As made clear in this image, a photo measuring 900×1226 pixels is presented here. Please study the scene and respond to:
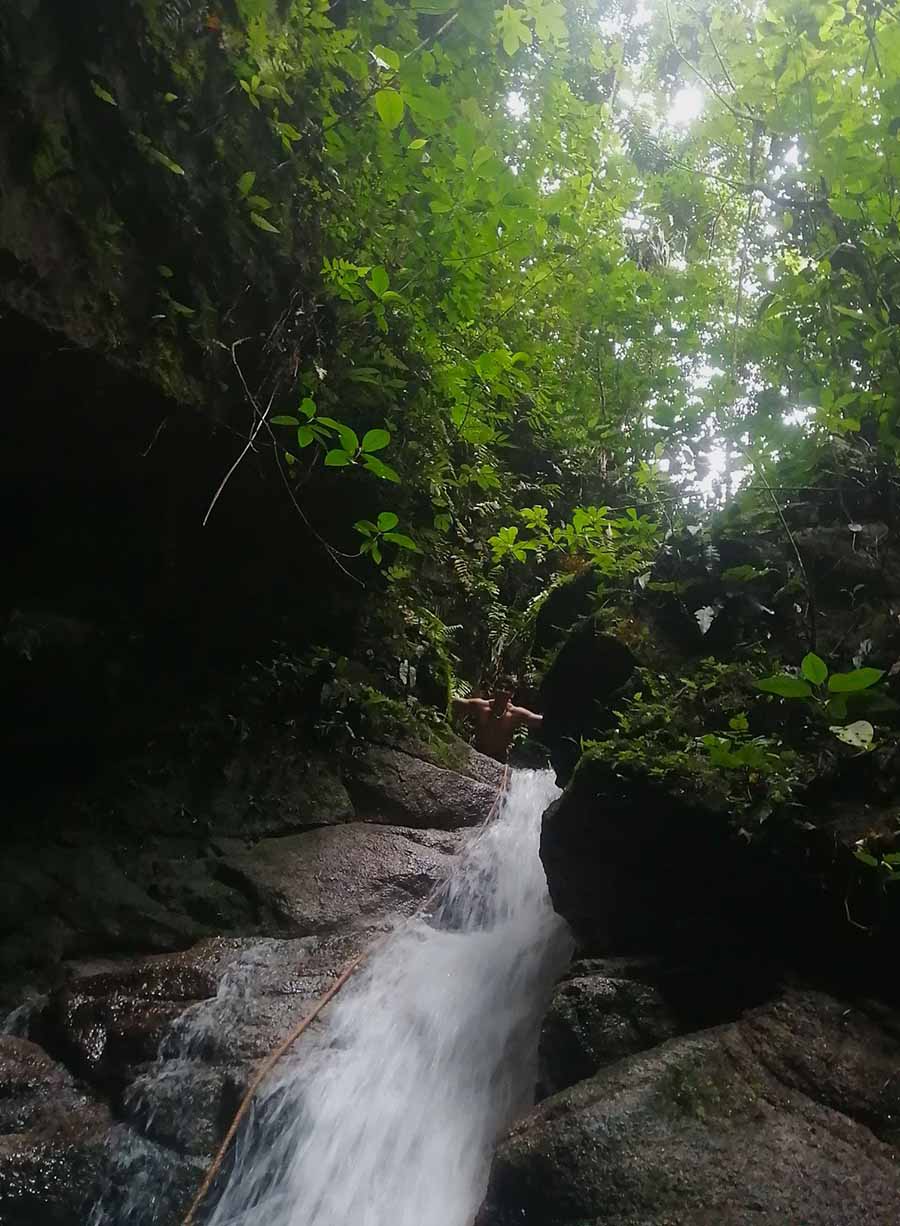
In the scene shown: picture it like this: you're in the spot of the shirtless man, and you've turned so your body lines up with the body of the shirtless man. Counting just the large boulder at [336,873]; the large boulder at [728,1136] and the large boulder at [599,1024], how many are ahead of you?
3

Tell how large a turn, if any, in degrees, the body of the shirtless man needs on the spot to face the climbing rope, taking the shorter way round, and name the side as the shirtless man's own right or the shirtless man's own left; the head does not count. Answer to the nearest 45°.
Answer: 0° — they already face it

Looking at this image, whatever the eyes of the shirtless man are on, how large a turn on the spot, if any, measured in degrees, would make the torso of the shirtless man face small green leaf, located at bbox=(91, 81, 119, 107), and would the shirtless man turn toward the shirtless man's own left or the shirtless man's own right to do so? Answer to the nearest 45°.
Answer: approximately 45° to the shirtless man's own right

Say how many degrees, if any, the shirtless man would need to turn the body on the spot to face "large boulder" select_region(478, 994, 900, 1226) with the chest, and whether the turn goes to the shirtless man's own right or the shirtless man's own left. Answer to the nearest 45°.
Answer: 0° — they already face it

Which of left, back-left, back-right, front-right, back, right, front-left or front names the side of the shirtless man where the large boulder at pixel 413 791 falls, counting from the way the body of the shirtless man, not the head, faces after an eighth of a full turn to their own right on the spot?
front-left

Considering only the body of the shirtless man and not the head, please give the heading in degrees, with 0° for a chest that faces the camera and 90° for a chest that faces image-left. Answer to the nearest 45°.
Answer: approximately 0°

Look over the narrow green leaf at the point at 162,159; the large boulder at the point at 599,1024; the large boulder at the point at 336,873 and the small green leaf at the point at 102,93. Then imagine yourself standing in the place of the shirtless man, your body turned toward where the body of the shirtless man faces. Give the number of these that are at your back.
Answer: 0

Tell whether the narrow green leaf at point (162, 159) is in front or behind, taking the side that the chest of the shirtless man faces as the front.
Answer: in front

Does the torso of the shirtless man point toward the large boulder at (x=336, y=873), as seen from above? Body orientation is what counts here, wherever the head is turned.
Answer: yes
